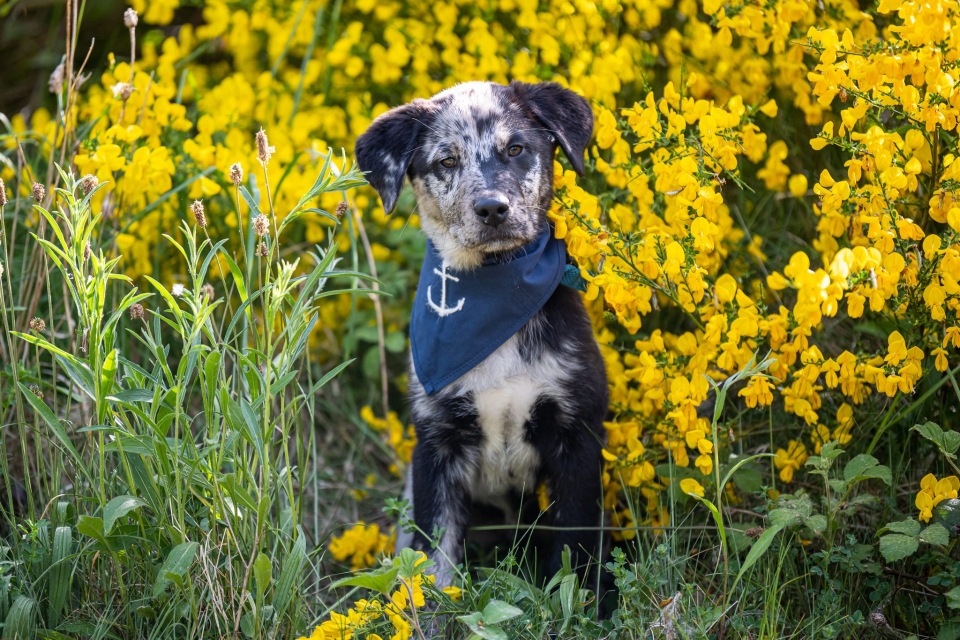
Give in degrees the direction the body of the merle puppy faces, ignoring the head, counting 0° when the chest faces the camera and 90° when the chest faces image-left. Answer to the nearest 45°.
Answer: approximately 0°

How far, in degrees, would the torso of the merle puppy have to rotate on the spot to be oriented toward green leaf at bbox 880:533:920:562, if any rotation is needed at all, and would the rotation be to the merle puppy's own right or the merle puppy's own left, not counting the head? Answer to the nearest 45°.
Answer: approximately 45° to the merle puppy's own left

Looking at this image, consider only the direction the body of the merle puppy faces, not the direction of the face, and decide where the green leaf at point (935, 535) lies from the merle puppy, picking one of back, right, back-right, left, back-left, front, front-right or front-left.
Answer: front-left

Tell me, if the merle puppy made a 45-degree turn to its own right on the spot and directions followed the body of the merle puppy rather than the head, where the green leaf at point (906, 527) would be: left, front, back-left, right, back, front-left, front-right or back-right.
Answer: left

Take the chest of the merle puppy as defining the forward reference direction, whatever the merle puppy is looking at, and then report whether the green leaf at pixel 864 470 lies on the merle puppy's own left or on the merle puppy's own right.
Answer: on the merle puppy's own left

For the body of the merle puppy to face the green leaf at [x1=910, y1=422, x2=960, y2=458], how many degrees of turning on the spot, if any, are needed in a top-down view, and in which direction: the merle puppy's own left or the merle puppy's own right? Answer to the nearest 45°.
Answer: approximately 45° to the merle puppy's own left

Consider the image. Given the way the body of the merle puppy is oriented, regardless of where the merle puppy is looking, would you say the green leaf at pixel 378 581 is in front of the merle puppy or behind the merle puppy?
in front
